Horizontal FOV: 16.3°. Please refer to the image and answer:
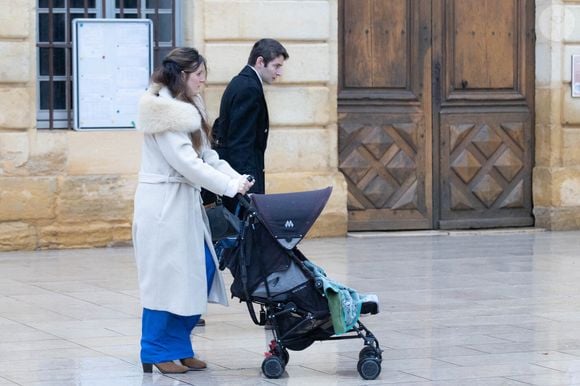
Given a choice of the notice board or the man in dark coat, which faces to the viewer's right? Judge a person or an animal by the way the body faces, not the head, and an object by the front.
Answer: the man in dark coat

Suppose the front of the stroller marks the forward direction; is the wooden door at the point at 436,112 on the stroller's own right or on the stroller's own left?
on the stroller's own left

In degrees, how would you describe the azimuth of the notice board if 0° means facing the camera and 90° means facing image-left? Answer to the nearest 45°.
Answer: approximately 0°

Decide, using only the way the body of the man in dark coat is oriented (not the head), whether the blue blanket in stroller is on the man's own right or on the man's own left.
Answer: on the man's own right

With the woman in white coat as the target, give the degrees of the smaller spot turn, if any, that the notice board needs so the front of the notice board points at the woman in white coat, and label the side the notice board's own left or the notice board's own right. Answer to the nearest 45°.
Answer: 0° — it already faces them

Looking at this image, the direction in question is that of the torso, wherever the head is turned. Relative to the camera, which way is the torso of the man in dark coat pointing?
to the viewer's right

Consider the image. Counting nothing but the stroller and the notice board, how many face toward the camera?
1

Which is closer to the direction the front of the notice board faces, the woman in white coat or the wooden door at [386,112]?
the woman in white coat

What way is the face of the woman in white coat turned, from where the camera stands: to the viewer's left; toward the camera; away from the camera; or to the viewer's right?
to the viewer's right

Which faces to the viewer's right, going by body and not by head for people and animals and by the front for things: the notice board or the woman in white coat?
the woman in white coat

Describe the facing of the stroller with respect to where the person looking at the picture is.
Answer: facing to the right of the viewer

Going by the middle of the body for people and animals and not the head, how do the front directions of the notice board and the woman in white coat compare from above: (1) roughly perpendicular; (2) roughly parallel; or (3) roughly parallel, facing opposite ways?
roughly perpendicular

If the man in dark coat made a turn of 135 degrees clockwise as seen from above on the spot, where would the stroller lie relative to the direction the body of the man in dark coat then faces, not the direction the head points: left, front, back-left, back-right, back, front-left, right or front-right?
front-left

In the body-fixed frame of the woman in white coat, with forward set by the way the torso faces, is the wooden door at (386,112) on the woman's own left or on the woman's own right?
on the woman's own left

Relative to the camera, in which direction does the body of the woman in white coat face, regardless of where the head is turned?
to the viewer's right
